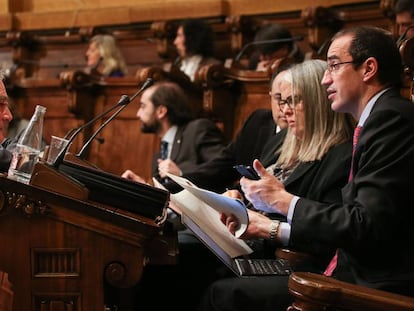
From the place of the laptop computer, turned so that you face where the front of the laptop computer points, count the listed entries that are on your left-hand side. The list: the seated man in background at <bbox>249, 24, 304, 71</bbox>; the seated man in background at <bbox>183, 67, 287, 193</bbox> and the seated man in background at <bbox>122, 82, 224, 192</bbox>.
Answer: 3

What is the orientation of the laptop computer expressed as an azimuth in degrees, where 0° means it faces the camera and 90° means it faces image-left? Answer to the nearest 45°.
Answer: approximately 270°

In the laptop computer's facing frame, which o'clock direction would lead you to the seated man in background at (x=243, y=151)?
The seated man in background is roughly at 9 o'clock from the laptop computer.

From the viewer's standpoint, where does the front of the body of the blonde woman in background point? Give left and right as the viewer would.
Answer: facing to the left of the viewer

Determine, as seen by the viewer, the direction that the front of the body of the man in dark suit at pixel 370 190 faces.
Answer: to the viewer's left

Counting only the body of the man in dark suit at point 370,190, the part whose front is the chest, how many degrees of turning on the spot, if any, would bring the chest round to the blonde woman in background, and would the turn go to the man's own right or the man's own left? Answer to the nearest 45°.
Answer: approximately 45° to the man's own right

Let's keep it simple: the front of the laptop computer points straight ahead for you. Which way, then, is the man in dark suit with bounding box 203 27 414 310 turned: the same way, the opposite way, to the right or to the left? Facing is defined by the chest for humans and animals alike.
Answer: the opposite way

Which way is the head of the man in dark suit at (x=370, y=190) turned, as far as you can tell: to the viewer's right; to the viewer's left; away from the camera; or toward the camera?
to the viewer's left
